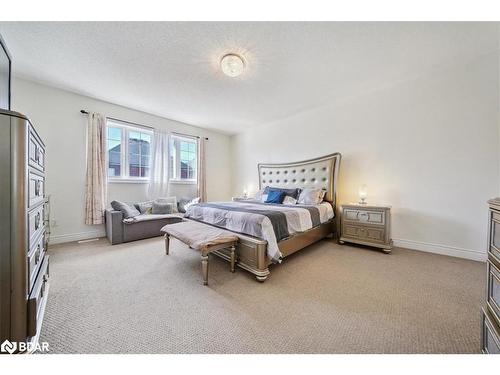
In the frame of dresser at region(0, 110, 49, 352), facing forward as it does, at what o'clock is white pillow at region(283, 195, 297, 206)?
The white pillow is roughly at 12 o'clock from the dresser.

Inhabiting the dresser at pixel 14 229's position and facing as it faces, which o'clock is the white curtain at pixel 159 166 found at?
The white curtain is roughly at 10 o'clock from the dresser.

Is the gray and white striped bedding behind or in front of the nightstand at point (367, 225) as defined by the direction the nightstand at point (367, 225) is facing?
in front

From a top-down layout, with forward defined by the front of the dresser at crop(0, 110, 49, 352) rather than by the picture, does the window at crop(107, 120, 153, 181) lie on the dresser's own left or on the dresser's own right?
on the dresser's own left

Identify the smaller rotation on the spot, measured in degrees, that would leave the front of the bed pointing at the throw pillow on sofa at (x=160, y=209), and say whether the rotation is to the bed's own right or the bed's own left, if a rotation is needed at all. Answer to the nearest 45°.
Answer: approximately 90° to the bed's own right

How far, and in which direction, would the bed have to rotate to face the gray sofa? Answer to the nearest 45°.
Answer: approximately 45° to its right

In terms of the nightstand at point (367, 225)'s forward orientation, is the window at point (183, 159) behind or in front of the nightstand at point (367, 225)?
in front

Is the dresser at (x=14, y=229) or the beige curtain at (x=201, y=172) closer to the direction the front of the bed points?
the dresser

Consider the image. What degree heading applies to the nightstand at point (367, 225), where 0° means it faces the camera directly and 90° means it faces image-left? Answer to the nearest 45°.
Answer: approximately 45°

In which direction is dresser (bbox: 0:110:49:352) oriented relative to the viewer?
to the viewer's right

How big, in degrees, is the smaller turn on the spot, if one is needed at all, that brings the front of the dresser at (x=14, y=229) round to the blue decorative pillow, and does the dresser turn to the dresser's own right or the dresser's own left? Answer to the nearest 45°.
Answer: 0° — it already faces it

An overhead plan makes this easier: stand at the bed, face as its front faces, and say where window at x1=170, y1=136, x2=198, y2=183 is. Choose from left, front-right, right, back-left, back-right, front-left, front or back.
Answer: right

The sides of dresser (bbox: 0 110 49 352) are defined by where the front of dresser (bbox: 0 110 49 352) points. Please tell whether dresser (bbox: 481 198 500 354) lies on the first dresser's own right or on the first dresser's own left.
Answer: on the first dresser's own right

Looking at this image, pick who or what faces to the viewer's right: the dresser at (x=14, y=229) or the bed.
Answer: the dresser

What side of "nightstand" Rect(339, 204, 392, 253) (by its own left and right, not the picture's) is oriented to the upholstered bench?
front
